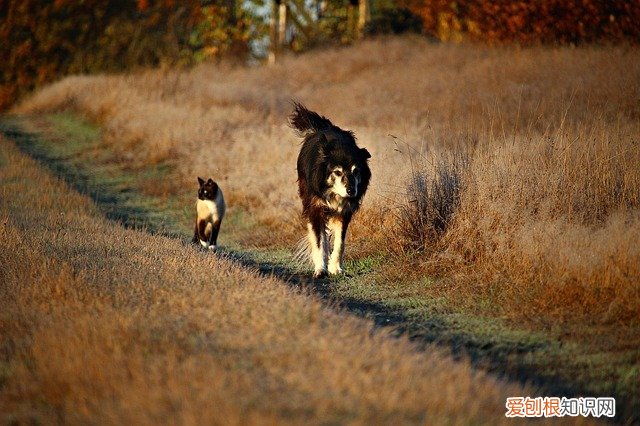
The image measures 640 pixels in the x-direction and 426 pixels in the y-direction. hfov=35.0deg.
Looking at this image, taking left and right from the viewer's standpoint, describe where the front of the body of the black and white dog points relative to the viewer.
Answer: facing the viewer

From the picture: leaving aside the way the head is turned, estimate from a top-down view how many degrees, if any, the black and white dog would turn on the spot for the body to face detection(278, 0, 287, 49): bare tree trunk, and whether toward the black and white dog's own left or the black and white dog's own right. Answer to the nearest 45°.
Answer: approximately 180°

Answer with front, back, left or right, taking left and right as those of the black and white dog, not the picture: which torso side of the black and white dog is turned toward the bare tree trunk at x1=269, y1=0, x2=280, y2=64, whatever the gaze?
back

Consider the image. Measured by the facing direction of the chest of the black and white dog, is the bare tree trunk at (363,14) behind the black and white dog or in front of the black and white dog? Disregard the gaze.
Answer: behind

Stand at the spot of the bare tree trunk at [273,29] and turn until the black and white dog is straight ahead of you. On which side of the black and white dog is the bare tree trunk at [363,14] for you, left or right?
left

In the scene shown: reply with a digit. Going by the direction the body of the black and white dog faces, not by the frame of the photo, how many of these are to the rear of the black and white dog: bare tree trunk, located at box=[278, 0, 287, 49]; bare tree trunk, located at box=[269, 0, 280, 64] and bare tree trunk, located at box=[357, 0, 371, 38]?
3
